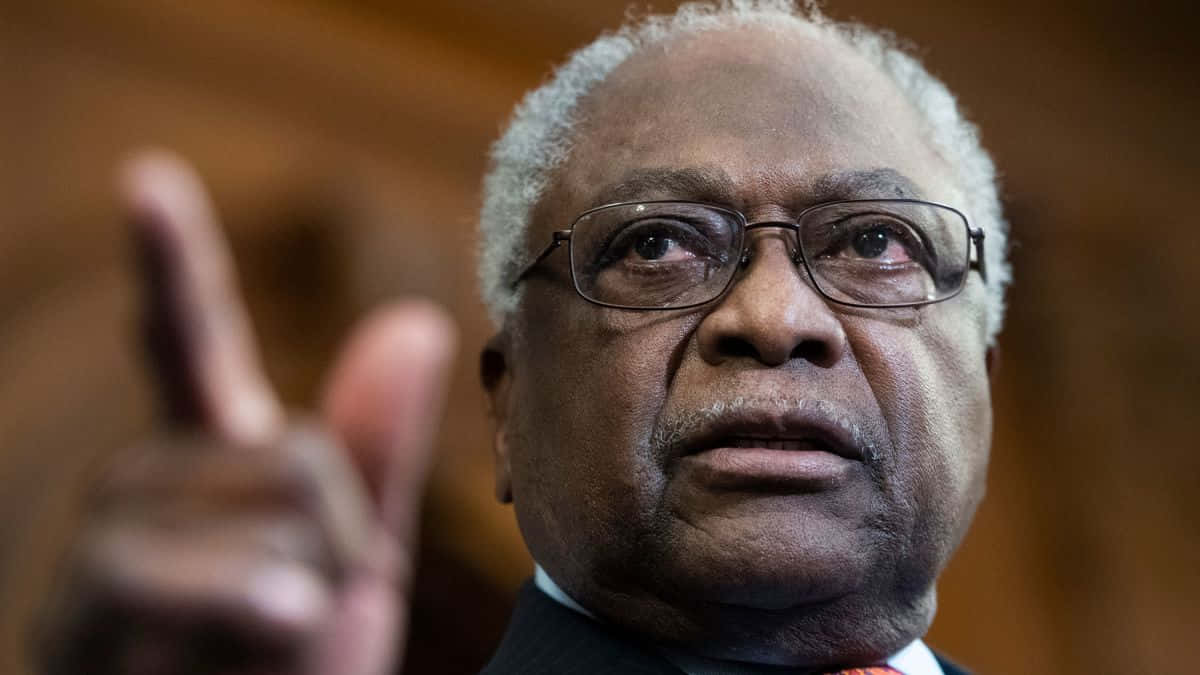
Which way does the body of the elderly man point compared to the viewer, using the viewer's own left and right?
facing the viewer and to the right of the viewer

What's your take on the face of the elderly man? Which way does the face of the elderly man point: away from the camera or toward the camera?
toward the camera
